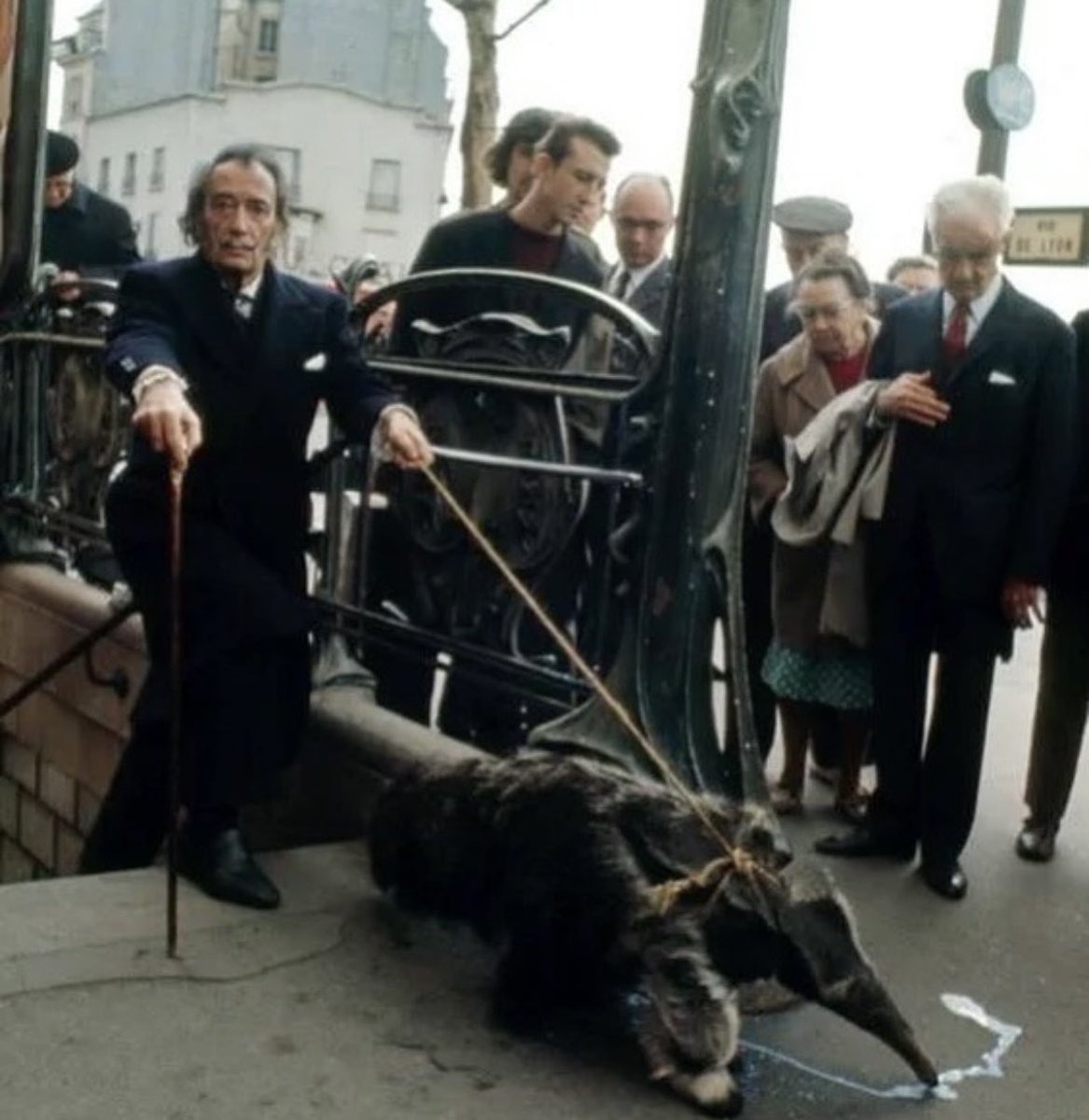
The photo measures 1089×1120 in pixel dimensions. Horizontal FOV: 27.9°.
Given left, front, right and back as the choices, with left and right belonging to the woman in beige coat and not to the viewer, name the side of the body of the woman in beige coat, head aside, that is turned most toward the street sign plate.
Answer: back

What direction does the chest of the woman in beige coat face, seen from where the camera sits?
toward the camera

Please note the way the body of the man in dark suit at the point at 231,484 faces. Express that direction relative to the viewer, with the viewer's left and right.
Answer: facing the viewer

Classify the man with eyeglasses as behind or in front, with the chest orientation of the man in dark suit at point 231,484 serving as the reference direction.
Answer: behind

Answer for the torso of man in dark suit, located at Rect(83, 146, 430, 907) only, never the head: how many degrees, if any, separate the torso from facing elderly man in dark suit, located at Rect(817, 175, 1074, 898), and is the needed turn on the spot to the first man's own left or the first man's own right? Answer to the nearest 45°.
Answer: approximately 90° to the first man's own left

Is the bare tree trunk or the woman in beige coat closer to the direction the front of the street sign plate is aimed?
the woman in beige coat

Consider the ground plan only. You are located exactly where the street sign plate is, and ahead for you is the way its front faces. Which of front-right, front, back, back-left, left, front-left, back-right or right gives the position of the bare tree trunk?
back-right

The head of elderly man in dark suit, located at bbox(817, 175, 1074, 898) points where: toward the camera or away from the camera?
toward the camera

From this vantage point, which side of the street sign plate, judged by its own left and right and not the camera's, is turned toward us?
front

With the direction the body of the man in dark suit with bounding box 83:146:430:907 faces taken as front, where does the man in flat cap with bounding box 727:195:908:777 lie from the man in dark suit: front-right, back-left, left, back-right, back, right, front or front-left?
back-left

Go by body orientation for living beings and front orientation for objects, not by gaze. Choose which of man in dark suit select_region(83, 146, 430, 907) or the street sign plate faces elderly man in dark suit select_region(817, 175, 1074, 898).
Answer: the street sign plate

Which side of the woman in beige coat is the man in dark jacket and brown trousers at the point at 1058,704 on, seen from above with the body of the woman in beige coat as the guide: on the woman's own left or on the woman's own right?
on the woman's own left

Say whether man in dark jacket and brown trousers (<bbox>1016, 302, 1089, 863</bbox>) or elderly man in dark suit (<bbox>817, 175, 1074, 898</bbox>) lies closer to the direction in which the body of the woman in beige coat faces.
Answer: the elderly man in dark suit
